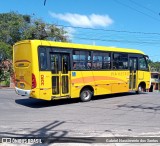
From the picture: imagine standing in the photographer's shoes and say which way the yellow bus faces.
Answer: facing away from the viewer and to the right of the viewer
